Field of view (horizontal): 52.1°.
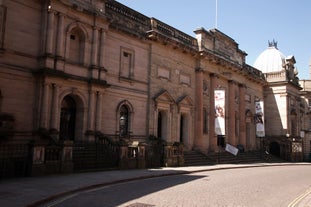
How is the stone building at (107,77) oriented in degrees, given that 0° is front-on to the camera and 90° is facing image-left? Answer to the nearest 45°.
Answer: approximately 315°

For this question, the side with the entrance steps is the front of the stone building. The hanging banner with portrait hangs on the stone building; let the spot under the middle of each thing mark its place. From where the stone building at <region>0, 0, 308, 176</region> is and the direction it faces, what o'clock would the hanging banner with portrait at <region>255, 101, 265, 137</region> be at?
The hanging banner with portrait is roughly at 9 o'clock from the stone building.
